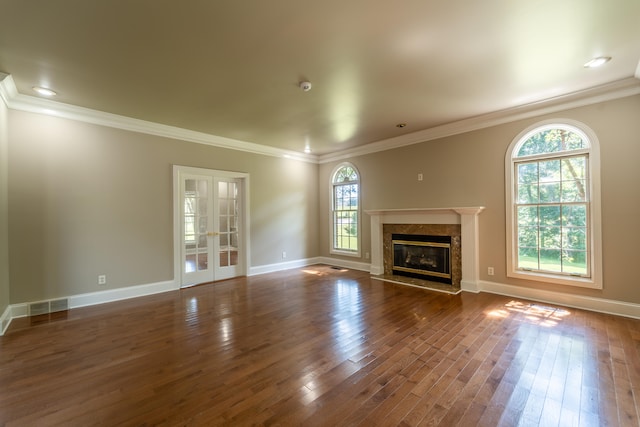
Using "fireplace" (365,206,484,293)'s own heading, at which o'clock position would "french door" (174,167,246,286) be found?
The french door is roughly at 1 o'clock from the fireplace.

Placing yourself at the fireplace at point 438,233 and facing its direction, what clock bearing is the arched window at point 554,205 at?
The arched window is roughly at 8 o'clock from the fireplace.

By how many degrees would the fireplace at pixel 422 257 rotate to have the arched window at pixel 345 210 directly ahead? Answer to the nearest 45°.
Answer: approximately 90° to its right

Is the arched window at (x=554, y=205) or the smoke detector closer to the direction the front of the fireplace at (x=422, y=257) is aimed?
the smoke detector

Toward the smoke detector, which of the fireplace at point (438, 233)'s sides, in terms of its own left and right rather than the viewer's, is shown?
front

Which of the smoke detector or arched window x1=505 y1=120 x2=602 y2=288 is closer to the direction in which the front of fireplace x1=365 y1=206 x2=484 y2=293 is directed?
the smoke detector

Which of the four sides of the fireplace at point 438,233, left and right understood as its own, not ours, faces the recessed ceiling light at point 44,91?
front

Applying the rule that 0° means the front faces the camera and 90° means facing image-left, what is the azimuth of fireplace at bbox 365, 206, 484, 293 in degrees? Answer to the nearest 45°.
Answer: approximately 45°

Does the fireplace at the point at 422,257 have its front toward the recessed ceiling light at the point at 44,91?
yes

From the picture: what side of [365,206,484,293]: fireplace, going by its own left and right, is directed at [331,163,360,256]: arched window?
right
